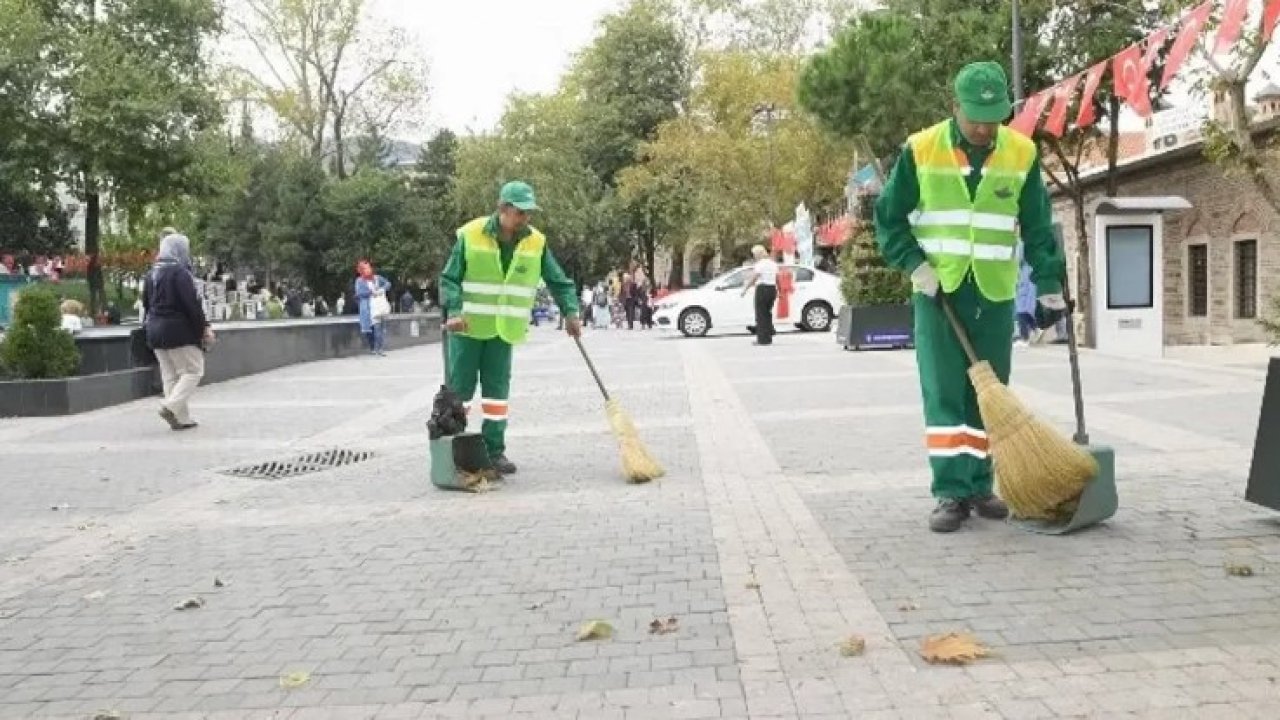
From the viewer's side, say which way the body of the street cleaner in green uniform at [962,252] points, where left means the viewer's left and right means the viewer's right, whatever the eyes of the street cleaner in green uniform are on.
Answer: facing the viewer

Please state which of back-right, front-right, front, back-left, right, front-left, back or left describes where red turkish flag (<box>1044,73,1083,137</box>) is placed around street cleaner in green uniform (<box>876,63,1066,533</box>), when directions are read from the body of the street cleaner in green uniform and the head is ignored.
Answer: back

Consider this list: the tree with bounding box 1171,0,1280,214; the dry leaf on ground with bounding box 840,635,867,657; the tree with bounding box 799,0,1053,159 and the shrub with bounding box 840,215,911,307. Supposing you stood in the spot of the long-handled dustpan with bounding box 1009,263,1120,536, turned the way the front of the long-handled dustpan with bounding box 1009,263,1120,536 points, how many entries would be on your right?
3

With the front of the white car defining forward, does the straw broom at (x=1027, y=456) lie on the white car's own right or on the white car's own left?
on the white car's own left

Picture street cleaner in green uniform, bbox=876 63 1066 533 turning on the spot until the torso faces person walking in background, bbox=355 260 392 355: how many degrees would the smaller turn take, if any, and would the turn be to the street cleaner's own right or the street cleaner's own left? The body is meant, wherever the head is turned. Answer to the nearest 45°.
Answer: approximately 135° to the street cleaner's own right

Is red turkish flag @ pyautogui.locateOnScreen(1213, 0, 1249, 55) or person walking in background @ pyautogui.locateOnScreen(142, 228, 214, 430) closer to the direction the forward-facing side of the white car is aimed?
the person walking in background

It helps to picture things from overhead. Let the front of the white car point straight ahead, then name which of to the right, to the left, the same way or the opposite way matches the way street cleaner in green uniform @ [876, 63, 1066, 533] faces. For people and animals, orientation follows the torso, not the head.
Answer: to the left

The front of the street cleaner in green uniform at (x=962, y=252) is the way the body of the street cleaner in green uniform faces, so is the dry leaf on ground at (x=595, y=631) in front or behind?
in front

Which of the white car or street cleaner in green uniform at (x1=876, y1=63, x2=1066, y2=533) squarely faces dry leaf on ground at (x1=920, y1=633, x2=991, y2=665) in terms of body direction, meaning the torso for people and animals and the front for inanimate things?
the street cleaner in green uniform

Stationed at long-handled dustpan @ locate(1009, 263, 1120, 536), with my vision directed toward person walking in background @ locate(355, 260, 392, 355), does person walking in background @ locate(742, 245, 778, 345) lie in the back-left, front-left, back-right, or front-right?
front-right

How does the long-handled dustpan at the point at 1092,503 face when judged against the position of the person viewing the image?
facing to the left of the viewer

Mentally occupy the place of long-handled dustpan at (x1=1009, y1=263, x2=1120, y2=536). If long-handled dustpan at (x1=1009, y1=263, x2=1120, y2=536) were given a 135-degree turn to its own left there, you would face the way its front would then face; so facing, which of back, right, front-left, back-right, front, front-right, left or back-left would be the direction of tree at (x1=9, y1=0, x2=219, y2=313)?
back

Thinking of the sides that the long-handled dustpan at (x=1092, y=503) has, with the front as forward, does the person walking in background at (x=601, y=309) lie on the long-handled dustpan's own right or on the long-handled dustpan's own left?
on the long-handled dustpan's own right

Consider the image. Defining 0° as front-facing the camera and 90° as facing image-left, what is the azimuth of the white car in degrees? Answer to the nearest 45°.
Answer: approximately 90°

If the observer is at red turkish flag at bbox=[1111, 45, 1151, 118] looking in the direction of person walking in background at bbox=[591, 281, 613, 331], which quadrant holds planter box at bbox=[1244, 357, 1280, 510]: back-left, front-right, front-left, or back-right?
back-left

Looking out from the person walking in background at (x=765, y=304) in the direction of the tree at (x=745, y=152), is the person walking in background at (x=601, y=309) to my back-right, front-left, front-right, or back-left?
front-left

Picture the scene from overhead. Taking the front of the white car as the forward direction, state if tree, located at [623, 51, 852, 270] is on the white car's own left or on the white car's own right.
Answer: on the white car's own right

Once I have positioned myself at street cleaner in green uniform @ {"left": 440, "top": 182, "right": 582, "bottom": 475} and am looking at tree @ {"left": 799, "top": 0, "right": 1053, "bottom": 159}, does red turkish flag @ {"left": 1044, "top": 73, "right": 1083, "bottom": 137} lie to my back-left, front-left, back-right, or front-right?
front-right
